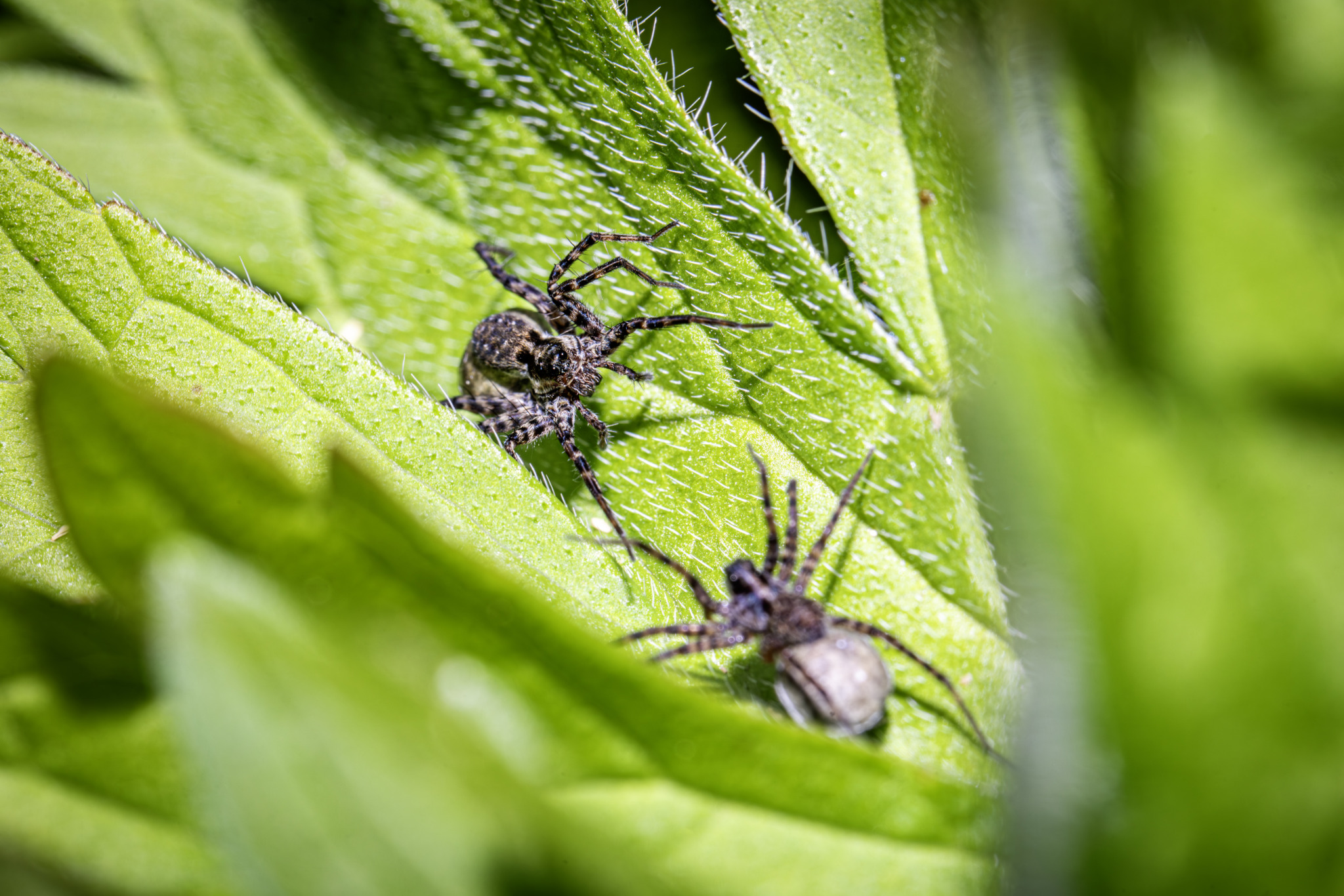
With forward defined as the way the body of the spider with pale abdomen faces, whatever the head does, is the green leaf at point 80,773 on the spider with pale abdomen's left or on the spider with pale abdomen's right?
on the spider with pale abdomen's left

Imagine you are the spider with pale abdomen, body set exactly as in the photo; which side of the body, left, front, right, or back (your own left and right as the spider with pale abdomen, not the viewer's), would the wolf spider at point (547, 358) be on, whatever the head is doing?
front

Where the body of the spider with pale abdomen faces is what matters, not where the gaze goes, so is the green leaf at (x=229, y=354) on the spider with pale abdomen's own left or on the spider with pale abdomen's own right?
on the spider with pale abdomen's own left

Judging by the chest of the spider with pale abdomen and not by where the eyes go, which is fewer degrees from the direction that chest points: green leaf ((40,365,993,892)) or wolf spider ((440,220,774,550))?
the wolf spider

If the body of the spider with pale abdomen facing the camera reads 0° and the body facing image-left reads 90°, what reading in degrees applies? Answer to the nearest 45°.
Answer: approximately 135°

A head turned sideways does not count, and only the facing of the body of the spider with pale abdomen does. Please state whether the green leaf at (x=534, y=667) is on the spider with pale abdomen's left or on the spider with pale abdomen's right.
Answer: on the spider with pale abdomen's left

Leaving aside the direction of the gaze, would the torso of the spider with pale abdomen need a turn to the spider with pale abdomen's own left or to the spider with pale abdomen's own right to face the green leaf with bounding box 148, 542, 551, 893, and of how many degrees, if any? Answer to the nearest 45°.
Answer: approximately 135° to the spider with pale abdomen's own left
